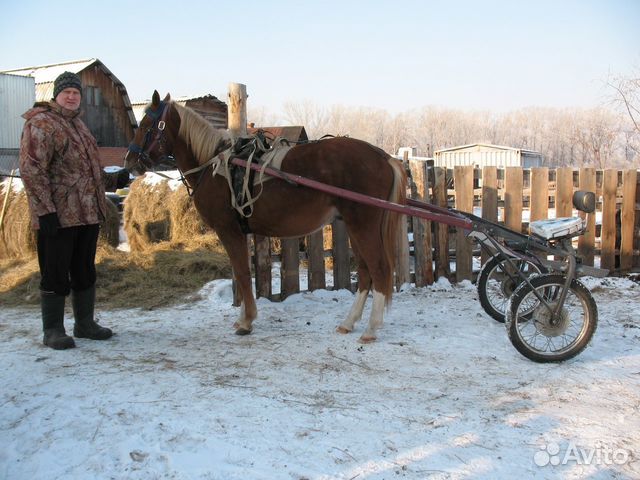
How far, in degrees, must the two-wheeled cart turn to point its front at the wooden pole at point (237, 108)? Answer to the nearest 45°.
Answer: approximately 45° to its right

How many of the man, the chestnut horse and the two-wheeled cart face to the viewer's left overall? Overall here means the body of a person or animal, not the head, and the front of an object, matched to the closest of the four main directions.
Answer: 2

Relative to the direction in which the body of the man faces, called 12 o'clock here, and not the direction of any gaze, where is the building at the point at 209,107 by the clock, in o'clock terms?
The building is roughly at 8 o'clock from the man.

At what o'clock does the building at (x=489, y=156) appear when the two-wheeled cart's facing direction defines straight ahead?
The building is roughly at 3 o'clock from the two-wheeled cart.

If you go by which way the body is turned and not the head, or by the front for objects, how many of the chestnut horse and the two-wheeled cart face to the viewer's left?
2

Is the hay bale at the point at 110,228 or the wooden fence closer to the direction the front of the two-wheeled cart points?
the hay bale

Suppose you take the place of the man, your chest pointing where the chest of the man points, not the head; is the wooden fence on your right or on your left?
on your left

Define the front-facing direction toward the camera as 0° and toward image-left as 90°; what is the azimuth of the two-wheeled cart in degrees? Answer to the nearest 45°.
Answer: approximately 90°

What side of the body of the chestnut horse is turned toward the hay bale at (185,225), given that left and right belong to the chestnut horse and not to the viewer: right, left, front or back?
right

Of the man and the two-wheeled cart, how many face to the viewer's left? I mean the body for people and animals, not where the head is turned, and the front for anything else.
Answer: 1

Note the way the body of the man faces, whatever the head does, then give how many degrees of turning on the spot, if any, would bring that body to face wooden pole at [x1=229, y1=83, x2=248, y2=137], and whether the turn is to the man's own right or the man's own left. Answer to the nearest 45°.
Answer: approximately 90° to the man's own left

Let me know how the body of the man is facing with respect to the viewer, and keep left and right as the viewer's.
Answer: facing the viewer and to the right of the viewer

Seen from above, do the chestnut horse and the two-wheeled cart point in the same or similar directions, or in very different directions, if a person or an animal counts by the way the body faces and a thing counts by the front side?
same or similar directions

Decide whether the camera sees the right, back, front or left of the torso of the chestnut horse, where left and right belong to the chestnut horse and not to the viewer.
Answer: left

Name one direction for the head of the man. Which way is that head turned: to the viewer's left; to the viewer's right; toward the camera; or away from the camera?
toward the camera
